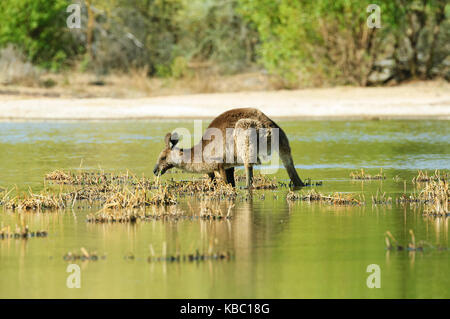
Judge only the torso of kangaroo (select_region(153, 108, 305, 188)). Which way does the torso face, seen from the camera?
to the viewer's left

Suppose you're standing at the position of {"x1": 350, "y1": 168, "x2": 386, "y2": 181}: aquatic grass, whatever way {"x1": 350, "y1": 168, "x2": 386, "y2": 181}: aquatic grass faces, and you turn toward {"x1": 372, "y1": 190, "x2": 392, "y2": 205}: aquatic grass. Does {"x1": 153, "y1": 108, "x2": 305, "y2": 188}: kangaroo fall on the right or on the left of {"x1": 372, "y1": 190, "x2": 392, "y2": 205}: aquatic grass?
right

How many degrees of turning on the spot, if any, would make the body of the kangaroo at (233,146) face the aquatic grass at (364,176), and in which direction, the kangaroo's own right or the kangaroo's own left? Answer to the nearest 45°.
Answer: approximately 135° to the kangaroo's own right

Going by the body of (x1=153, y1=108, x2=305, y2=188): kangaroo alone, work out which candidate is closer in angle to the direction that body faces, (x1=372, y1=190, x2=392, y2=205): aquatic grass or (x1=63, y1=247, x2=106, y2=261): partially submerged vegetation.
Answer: the partially submerged vegetation

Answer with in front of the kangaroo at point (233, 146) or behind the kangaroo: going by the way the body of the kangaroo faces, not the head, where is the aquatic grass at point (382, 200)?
behind

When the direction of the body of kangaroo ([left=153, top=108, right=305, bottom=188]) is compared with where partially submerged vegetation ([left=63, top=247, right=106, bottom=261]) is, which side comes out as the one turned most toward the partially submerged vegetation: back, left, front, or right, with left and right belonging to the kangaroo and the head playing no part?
left

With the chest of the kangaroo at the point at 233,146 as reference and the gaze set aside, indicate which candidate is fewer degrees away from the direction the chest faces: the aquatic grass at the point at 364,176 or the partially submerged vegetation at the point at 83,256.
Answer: the partially submerged vegetation

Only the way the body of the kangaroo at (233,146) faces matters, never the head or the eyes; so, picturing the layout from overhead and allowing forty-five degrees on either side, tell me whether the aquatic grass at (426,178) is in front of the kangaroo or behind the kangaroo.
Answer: behind
